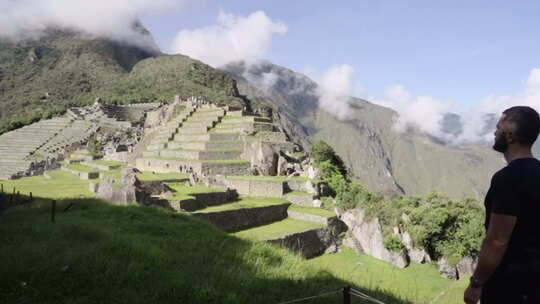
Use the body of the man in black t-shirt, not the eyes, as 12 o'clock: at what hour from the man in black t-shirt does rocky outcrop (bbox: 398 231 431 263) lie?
The rocky outcrop is roughly at 1 o'clock from the man in black t-shirt.

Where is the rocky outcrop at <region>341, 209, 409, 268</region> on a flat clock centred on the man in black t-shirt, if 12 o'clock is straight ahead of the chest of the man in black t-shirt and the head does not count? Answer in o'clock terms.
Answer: The rocky outcrop is roughly at 1 o'clock from the man in black t-shirt.

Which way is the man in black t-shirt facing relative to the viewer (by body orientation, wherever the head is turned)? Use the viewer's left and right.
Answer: facing away from the viewer and to the left of the viewer

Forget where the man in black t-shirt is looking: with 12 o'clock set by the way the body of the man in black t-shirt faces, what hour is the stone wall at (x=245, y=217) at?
The stone wall is roughly at 12 o'clock from the man in black t-shirt.
